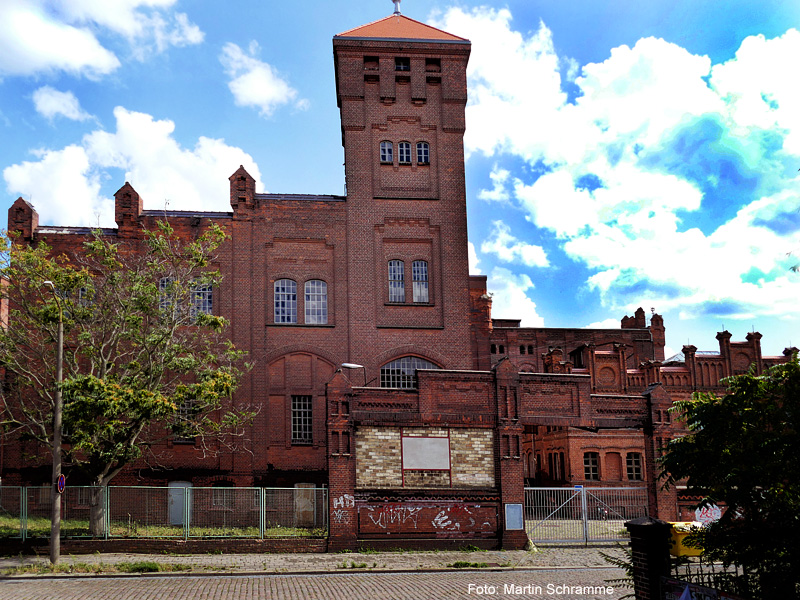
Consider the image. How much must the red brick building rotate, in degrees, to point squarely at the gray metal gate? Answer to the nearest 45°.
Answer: approximately 45° to its left

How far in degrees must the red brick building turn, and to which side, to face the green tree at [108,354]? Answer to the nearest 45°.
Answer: approximately 45° to its right

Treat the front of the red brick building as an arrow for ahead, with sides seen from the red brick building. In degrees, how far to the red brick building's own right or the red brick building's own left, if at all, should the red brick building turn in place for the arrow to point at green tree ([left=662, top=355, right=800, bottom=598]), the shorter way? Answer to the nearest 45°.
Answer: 0° — it already faces it

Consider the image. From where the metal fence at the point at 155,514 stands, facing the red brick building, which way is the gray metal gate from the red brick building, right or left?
right

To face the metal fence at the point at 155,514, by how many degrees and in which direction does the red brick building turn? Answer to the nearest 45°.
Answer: approximately 45° to its right

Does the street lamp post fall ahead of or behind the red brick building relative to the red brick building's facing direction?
ahead

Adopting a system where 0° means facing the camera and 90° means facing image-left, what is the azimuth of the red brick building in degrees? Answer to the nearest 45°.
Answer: approximately 0°
